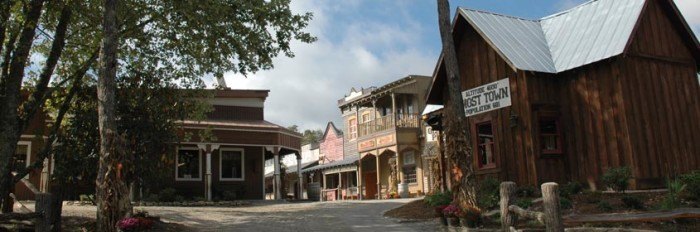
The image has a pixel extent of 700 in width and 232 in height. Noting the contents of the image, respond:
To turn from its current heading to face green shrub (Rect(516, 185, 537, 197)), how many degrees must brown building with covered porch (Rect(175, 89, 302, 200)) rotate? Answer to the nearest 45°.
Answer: approximately 45° to its left

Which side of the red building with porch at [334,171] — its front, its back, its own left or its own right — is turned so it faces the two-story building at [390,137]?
left

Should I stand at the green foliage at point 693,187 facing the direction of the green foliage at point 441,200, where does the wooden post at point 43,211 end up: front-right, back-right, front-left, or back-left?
front-left

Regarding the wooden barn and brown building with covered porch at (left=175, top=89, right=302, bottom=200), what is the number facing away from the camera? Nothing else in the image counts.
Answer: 0

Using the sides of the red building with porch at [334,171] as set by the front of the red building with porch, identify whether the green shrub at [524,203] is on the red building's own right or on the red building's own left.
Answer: on the red building's own left

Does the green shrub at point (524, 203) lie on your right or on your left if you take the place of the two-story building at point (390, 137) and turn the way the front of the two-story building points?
on your left

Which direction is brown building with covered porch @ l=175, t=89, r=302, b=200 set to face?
toward the camera

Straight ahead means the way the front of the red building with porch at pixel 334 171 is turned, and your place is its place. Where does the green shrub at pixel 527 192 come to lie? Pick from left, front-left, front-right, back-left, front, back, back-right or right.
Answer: front-left

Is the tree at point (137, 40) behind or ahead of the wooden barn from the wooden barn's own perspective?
ahead

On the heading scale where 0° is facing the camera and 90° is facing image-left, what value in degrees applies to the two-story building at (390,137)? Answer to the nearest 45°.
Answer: approximately 45°

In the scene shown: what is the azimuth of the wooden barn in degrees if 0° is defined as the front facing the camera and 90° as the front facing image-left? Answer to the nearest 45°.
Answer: approximately 45°

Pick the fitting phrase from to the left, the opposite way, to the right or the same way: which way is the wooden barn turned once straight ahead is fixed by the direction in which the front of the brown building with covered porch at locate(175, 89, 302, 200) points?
to the right

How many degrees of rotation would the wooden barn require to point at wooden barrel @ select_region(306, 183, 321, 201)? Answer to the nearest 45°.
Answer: approximately 90° to its right

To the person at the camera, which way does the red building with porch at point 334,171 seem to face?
facing the viewer and to the left of the viewer
